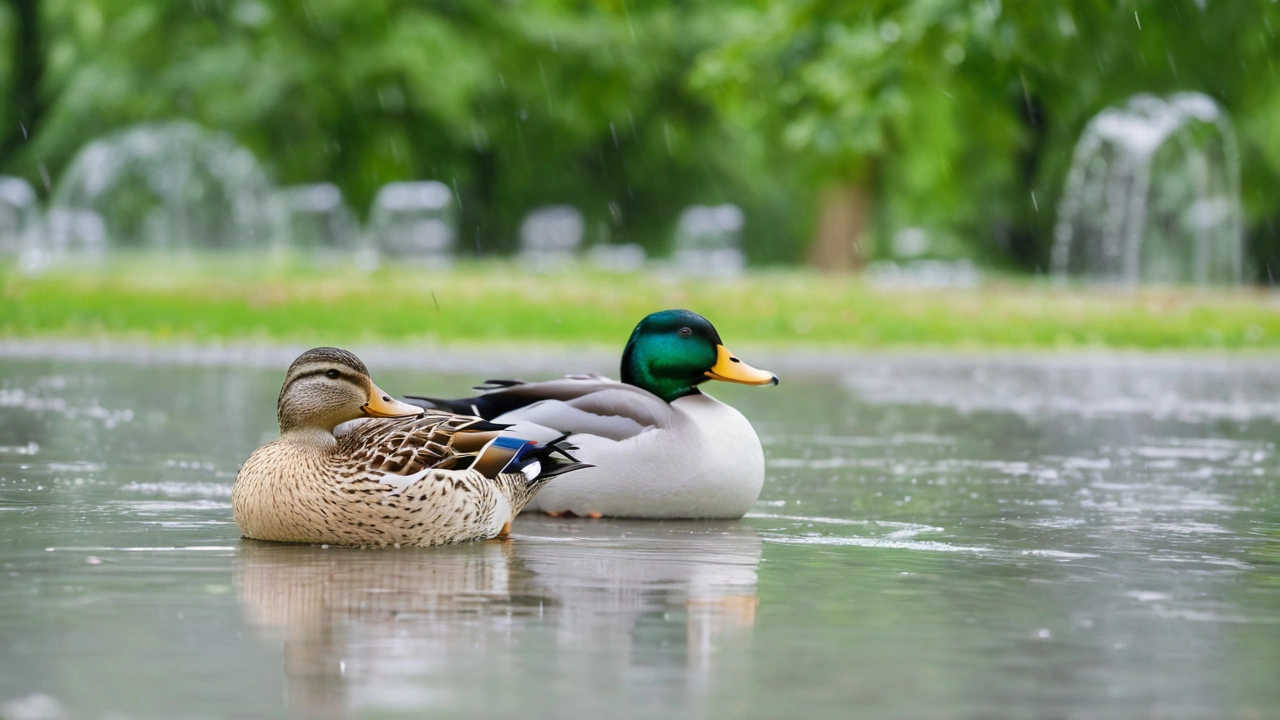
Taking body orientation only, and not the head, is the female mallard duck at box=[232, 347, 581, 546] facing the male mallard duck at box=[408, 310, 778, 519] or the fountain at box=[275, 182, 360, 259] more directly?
the fountain

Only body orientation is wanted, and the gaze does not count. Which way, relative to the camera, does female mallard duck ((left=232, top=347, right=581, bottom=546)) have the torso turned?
to the viewer's left

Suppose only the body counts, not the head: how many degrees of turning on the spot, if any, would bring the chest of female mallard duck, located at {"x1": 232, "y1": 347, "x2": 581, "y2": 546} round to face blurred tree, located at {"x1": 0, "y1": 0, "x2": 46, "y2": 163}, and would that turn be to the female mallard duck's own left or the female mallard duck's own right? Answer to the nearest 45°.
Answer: approximately 90° to the female mallard duck's own right

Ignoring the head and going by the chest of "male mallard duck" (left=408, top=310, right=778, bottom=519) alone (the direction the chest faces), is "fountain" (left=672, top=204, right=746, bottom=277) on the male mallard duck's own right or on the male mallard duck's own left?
on the male mallard duck's own left

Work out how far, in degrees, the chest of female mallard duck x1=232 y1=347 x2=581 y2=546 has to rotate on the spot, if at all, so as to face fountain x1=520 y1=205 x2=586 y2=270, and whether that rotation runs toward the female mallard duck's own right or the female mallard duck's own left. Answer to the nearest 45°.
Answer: approximately 90° to the female mallard duck's own right

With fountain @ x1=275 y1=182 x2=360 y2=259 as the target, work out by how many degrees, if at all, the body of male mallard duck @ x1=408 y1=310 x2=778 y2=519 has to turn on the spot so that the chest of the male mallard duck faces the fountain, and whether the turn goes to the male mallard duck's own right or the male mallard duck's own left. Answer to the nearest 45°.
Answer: approximately 90° to the male mallard duck's own left

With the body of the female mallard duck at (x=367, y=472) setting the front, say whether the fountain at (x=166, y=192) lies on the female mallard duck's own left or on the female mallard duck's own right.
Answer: on the female mallard duck's own right

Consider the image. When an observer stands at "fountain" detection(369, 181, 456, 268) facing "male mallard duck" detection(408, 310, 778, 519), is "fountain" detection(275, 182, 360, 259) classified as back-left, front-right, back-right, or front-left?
back-right

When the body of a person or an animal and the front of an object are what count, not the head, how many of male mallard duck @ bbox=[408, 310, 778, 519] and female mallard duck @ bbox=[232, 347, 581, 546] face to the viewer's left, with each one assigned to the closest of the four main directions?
1

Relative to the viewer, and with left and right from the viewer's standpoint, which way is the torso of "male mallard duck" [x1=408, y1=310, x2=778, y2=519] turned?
facing to the right of the viewer

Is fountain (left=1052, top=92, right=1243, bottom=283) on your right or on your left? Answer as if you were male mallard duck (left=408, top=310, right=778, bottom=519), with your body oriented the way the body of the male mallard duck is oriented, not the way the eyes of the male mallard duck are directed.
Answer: on your left

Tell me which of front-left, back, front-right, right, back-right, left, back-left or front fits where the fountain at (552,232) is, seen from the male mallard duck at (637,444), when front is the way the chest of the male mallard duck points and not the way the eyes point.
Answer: left
